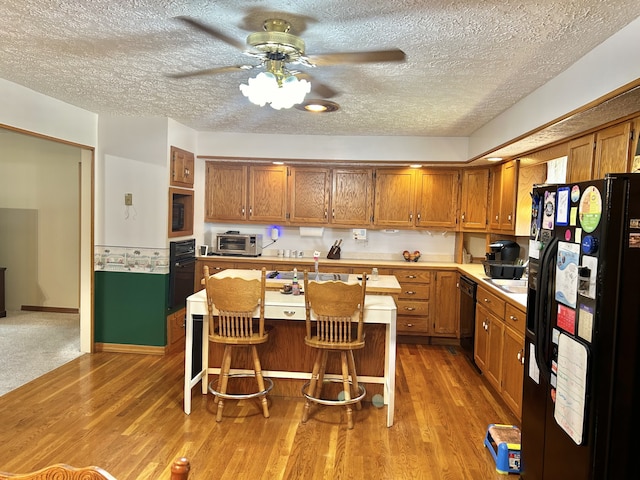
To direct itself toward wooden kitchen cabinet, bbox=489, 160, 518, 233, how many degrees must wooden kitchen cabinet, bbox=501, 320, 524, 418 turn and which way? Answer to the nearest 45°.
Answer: approximately 135° to its right

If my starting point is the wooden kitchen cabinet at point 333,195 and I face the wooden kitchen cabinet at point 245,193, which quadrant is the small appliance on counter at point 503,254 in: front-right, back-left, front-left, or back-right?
back-left

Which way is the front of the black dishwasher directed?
to the viewer's left

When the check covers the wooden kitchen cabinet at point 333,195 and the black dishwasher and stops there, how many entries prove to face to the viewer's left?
1

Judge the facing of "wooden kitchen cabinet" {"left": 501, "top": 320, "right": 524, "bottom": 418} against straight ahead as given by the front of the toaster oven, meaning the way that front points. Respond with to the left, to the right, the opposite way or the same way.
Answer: to the right

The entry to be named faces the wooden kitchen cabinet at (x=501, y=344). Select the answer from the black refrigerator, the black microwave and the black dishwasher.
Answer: the black microwave

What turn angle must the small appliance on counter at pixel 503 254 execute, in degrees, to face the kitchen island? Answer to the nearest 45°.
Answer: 0° — it already faces it

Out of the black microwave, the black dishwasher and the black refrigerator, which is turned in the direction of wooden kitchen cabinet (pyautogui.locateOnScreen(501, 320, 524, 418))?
the black microwave

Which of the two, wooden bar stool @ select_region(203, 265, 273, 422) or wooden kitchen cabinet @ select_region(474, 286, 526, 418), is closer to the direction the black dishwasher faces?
the wooden bar stool
